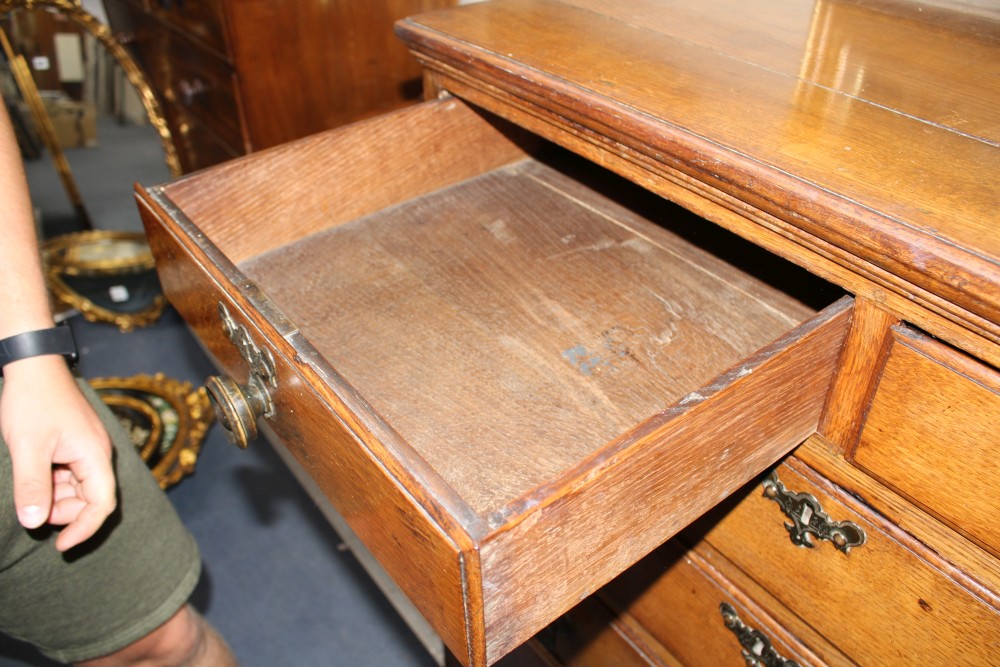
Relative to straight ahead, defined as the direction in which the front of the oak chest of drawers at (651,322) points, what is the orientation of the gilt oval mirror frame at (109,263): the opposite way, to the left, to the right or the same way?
to the left

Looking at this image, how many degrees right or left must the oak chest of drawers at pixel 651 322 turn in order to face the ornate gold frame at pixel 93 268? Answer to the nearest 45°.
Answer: approximately 90° to its right

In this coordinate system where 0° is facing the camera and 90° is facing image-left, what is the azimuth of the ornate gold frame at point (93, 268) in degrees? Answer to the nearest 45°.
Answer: approximately 0°

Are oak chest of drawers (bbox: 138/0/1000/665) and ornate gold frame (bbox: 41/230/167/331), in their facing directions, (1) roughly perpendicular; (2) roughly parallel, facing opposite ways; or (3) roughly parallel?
roughly perpendicular

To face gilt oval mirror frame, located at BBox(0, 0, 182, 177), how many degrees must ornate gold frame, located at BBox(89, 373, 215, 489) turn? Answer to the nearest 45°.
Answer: approximately 180°

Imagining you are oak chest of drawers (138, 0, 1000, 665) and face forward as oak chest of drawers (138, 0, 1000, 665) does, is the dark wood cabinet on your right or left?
on your right
